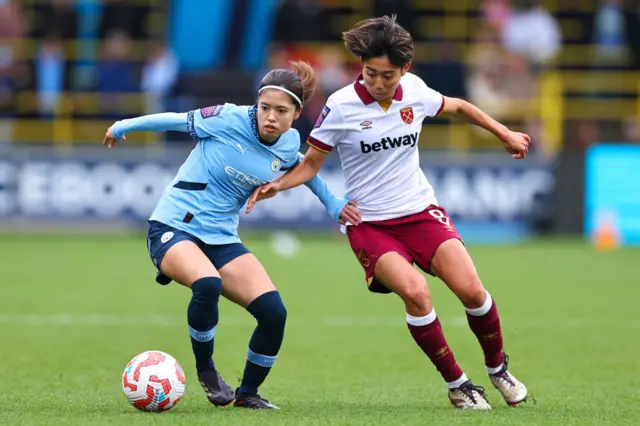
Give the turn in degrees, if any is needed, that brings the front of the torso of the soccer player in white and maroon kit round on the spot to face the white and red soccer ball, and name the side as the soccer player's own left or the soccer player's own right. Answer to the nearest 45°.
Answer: approximately 45° to the soccer player's own right

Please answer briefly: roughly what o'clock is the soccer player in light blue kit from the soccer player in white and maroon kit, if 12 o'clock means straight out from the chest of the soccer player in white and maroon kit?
The soccer player in light blue kit is roughly at 3 o'clock from the soccer player in white and maroon kit.

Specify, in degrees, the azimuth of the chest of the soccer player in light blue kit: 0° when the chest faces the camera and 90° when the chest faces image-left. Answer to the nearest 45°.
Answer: approximately 315°

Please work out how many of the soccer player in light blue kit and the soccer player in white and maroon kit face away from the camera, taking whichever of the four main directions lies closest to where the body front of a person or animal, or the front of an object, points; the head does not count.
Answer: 0
